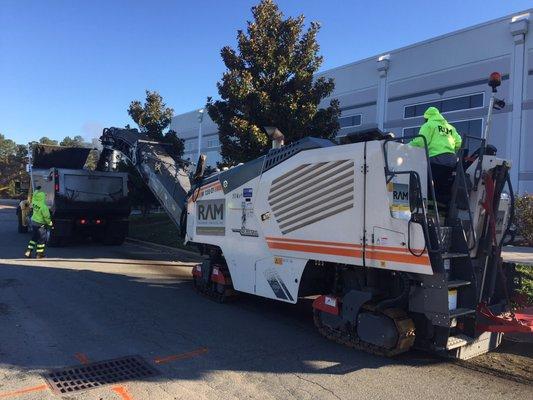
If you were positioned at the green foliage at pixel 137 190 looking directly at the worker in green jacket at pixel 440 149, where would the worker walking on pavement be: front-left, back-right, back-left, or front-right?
front-right

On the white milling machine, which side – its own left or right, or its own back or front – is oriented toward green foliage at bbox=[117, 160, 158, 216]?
front

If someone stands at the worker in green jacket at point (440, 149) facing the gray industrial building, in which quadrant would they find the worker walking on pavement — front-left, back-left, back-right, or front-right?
front-left

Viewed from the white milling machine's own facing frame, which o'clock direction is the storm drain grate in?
The storm drain grate is roughly at 10 o'clock from the white milling machine.

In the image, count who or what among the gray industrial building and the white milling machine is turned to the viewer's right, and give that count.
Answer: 0

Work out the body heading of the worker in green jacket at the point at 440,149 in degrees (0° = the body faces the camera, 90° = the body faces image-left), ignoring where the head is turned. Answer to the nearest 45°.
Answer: approximately 135°

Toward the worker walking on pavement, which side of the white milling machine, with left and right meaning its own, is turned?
front

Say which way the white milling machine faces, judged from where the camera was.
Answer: facing away from the viewer and to the left of the viewer

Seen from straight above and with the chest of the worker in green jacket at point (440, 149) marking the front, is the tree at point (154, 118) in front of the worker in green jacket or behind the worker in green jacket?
in front

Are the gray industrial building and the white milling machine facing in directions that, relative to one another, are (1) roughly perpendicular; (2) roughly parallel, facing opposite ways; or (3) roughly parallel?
roughly perpendicular

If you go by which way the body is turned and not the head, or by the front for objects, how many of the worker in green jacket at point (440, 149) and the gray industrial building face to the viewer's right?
0

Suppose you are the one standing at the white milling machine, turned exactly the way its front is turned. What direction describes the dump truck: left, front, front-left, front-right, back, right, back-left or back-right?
front

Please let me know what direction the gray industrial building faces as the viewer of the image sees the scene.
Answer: facing the viewer and to the left of the viewer
